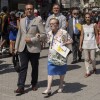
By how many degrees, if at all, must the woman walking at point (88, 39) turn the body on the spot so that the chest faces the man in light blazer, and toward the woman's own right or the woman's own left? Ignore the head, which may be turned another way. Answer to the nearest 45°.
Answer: approximately 45° to the woman's own right

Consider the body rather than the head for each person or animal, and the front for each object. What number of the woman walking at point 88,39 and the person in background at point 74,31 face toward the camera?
2

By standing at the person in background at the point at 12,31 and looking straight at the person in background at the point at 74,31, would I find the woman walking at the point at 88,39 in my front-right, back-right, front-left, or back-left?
front-right

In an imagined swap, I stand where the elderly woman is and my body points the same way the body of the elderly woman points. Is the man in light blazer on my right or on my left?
on my right

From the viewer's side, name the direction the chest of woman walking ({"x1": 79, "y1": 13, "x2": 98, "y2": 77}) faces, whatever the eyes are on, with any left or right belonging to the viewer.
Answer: facing the viewer

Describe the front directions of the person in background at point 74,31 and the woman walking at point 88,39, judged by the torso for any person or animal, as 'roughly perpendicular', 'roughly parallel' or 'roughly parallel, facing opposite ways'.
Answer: roughly parallel

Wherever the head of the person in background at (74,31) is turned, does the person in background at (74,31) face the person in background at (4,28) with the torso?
no

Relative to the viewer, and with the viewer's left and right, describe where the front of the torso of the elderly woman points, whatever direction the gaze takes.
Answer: facing the viewer and to the left of the viewer

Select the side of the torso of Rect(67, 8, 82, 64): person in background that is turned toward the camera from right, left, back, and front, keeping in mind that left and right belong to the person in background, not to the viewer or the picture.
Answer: front

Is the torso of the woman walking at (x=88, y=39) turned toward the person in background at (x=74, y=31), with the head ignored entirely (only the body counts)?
no

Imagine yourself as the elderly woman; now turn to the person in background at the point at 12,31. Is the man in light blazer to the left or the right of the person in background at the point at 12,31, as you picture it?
left
